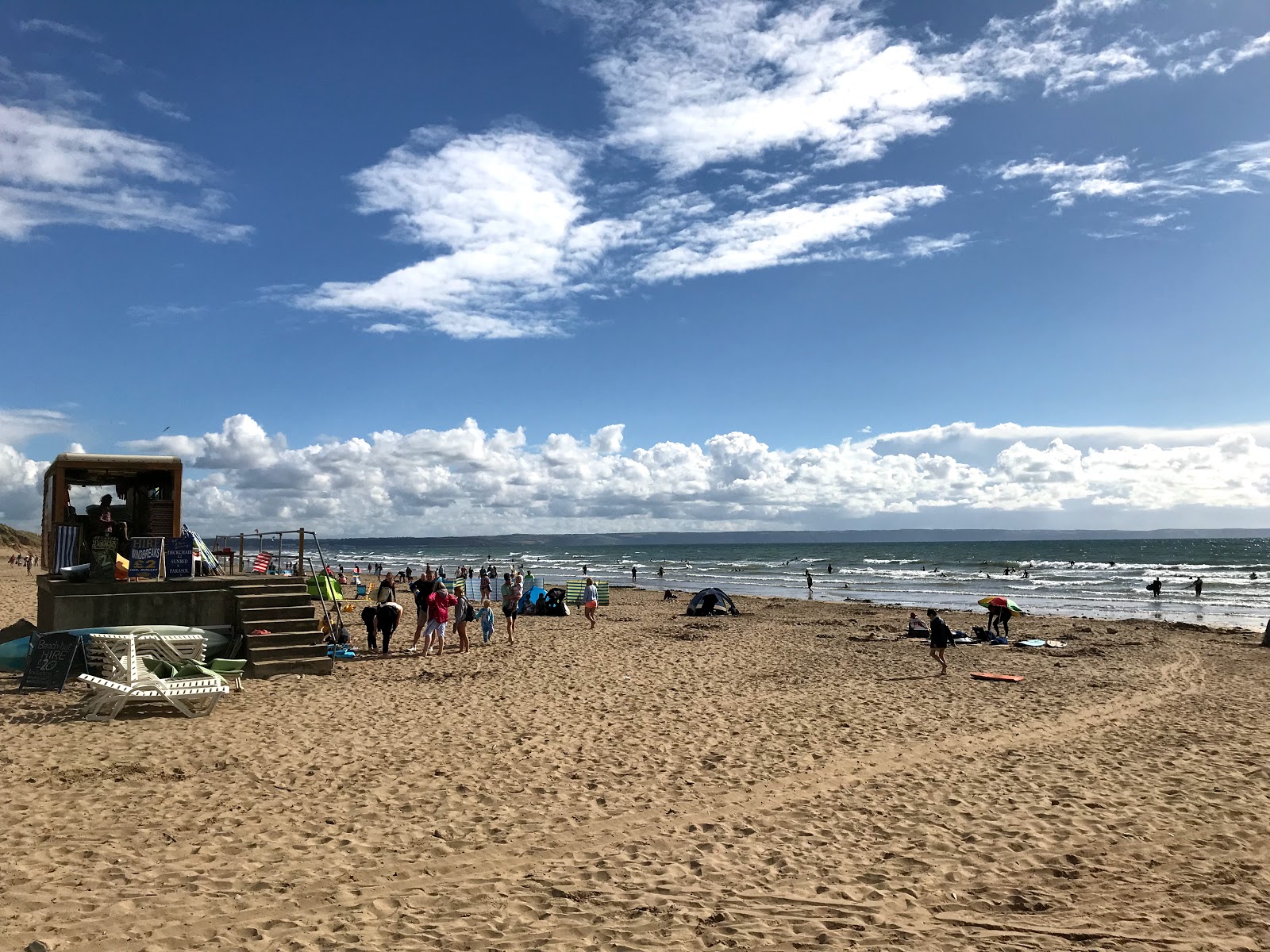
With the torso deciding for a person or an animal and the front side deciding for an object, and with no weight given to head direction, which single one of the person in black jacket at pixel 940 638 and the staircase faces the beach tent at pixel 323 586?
the person in black jacket

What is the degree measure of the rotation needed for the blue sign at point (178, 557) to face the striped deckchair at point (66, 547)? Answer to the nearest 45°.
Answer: approximately 135° to its right

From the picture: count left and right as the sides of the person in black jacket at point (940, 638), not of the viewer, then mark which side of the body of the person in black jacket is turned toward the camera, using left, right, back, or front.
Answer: left

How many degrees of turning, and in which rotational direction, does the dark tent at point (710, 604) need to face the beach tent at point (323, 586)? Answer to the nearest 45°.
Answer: approximately 45° to its right
